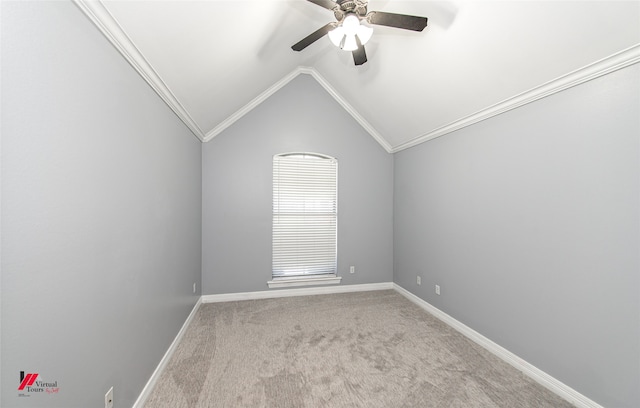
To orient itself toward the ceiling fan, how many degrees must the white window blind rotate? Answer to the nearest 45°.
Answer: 0° — it already faces it

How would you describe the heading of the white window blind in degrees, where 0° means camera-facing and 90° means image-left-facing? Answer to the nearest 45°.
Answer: approximately 0°

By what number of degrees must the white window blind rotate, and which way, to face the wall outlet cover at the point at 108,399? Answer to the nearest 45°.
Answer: approximately 45° to its right
